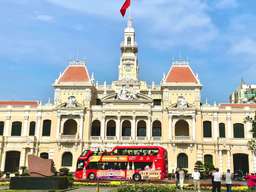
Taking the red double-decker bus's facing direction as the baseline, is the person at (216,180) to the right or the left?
on its left

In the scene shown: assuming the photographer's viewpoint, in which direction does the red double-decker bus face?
facing to the left of the viewer
